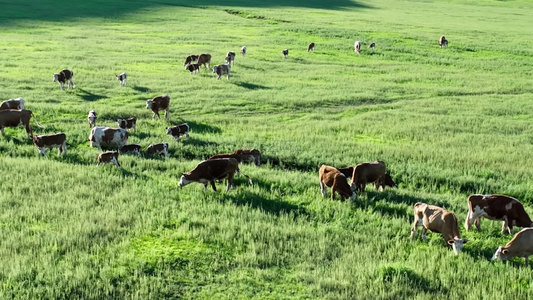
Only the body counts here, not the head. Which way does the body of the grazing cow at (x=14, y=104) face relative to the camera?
to the viewer's left

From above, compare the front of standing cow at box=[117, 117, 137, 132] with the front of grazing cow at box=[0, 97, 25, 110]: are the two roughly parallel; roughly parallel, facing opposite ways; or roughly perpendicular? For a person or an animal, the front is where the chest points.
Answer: roughly parallel

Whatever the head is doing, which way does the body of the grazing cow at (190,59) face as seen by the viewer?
to the viewer's left

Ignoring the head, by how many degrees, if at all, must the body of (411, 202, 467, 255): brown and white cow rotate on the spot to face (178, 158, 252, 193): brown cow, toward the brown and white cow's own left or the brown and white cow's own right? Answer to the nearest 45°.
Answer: approximately 135° to the brown and white cow's own right

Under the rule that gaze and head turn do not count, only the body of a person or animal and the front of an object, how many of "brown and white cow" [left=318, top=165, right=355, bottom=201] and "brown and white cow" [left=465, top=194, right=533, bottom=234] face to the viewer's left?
0

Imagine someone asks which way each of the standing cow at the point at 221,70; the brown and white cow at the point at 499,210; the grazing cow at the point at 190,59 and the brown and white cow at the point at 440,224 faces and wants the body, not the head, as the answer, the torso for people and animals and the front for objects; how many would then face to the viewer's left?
2

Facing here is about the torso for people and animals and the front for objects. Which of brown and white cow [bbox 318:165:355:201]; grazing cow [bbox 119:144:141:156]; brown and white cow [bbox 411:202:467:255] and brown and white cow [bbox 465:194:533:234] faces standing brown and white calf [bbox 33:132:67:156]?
grazing cow [bbox 119:144:141:156]

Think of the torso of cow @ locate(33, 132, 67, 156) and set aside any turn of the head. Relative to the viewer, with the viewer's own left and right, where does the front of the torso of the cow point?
facing to the left of the viewer

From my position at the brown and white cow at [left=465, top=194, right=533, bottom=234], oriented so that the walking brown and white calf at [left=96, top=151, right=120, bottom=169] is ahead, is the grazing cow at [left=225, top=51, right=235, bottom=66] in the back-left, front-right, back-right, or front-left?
front-right

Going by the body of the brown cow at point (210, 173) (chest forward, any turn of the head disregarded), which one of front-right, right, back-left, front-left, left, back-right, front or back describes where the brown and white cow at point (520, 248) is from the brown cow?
back-left

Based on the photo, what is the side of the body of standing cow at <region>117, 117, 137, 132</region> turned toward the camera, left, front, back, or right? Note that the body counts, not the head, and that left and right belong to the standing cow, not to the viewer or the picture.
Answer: left

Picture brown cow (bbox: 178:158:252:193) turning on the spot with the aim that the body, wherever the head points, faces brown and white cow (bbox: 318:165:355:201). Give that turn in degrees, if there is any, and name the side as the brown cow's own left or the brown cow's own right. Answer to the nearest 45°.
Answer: approximately 180°

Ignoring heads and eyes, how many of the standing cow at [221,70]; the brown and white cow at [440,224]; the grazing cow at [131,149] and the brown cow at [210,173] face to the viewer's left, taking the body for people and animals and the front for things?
3

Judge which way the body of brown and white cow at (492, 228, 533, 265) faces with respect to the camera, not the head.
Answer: to the viewer's left
